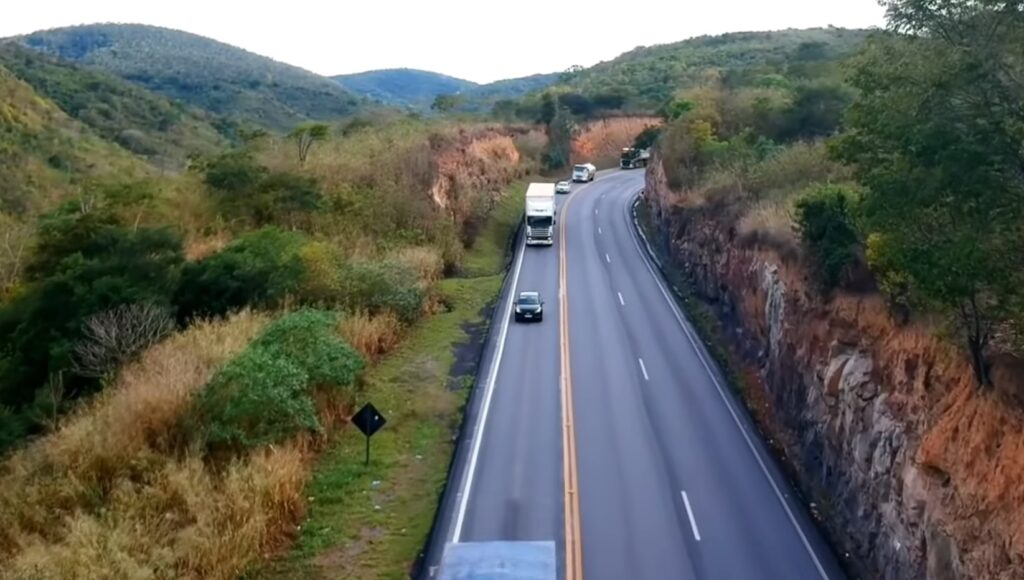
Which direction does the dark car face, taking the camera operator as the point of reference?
facing the viewer

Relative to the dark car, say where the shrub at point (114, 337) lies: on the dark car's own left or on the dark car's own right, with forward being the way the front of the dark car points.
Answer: on the dark car's own right

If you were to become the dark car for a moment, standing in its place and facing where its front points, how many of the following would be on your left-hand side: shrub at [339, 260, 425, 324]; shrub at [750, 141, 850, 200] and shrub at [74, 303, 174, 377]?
1

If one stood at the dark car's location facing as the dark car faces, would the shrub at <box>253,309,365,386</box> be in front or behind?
in front

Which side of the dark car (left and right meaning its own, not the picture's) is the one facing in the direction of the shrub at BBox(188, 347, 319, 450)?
front

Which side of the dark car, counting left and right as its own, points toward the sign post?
front

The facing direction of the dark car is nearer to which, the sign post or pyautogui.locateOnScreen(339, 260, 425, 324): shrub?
the sign post

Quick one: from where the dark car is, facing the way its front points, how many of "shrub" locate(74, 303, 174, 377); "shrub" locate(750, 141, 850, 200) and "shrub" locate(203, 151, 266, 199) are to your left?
1

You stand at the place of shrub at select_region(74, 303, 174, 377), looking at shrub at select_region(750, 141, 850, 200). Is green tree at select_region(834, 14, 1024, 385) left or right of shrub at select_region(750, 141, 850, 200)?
right

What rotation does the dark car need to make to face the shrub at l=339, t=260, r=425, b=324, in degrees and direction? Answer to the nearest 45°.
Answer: approximately 45° to its right

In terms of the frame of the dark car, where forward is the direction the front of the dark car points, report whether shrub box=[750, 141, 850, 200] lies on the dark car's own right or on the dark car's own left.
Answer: on the dark car's own left

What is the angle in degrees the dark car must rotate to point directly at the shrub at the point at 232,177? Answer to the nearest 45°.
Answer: approximately 90° to its right
